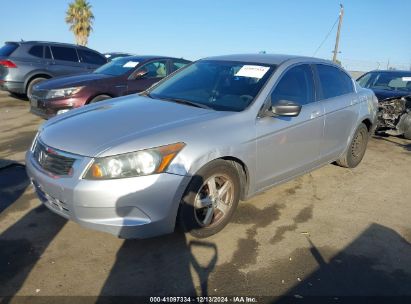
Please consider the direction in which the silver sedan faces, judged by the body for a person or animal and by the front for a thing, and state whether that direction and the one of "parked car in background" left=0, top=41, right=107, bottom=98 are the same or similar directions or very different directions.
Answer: very different directions

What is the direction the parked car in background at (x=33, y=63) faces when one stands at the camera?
facing away from the viewer and to the right of the viewer

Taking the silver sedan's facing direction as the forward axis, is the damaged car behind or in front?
behind

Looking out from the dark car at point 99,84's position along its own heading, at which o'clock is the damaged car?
The damaged car is roughly at 8 o'clock from the dark car.

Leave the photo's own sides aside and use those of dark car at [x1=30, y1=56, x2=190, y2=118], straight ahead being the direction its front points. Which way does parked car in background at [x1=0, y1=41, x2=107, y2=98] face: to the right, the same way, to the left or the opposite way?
the opposite way

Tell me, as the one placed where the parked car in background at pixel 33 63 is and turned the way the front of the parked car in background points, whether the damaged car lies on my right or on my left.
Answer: on my right

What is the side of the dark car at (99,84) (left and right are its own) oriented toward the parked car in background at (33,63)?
right

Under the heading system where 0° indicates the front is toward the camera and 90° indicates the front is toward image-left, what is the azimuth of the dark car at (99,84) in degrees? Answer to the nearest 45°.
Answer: approximately 45°

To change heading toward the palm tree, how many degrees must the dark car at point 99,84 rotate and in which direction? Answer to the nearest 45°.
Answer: approximately 135° to its right
